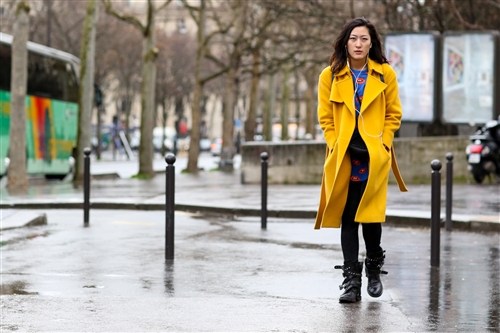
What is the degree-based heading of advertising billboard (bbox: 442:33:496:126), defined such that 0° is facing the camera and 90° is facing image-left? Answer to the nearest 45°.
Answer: approximately 0°

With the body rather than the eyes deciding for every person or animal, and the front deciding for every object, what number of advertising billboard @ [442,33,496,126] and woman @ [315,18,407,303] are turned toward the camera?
2

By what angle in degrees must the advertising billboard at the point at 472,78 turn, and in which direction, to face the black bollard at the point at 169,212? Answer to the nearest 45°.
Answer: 0° — it already faces it

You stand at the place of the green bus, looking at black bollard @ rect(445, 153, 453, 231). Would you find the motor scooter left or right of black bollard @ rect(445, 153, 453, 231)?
left

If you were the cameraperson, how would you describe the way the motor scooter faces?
facing away from the viewer and to the right of the viewer

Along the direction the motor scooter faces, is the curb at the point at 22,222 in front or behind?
behind

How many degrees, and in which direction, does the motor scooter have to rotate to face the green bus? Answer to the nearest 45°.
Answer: approximately 135° to its left

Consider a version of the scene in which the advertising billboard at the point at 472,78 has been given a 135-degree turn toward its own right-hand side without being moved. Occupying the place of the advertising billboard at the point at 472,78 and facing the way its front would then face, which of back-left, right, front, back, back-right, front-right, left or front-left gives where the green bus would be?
front-left

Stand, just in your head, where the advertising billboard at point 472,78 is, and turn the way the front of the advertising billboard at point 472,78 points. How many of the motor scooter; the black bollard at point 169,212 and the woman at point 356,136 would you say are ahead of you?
3

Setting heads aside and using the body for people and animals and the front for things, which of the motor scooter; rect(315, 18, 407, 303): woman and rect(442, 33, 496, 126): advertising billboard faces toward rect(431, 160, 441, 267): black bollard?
the advertising billboard
